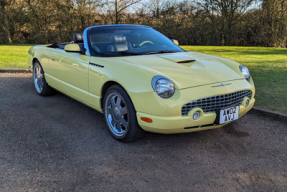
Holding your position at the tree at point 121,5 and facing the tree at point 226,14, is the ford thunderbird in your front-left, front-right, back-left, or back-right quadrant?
front-right

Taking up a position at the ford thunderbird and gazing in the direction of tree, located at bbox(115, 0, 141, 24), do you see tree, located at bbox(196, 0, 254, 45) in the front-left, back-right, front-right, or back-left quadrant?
front-right

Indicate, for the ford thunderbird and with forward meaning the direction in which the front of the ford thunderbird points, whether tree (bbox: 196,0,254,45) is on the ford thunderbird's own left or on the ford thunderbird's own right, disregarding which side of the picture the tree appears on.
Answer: on the ford thunderbird's own left

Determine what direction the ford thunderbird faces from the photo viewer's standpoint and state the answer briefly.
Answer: facing the viewer and to the right of the viewer

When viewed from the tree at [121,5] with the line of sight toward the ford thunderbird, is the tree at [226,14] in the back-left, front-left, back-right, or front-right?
front-left

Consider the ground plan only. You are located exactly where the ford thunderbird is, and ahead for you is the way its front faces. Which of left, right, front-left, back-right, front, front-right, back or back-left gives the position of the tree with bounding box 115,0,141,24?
back-left
